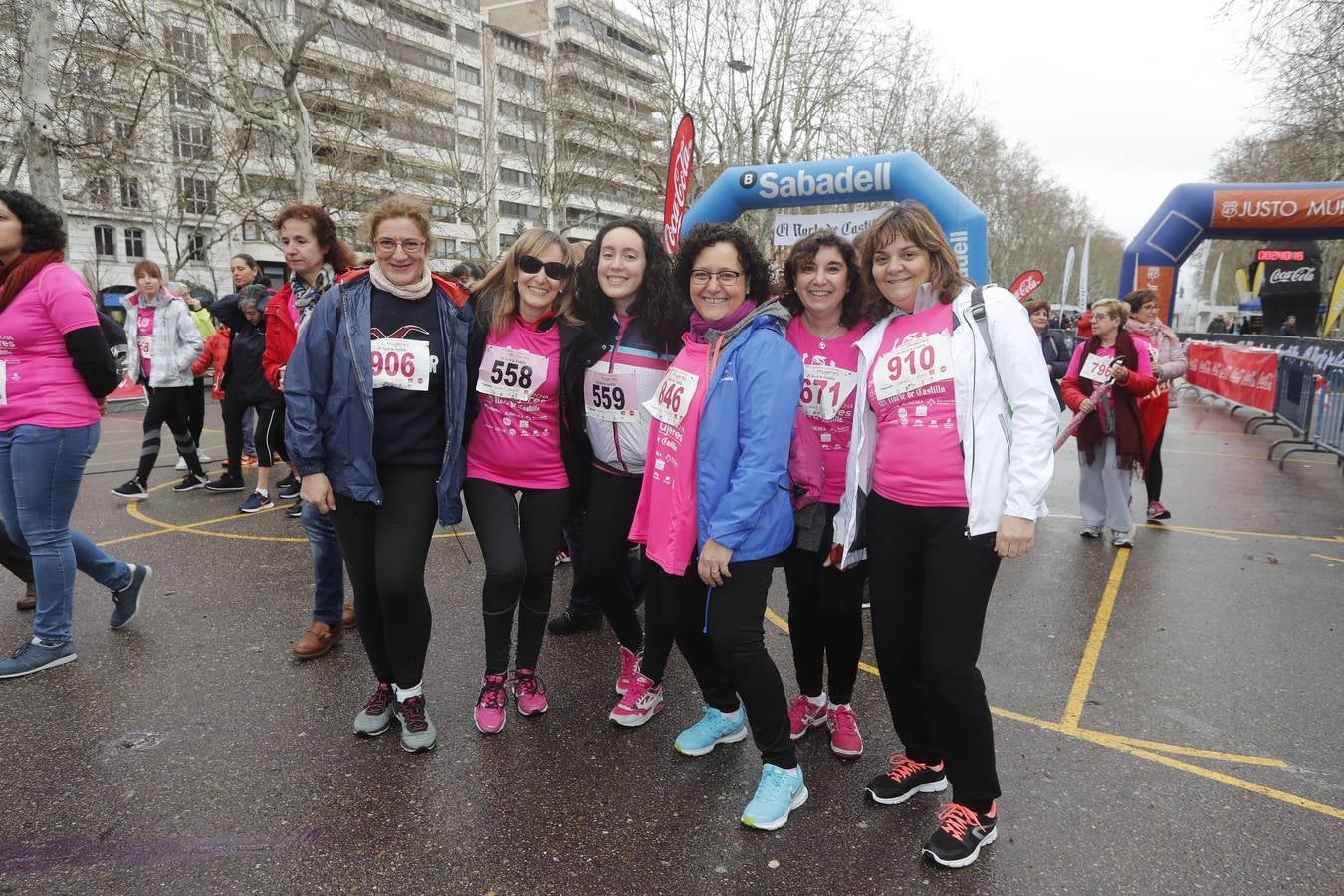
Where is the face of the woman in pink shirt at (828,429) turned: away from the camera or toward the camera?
toward the camera

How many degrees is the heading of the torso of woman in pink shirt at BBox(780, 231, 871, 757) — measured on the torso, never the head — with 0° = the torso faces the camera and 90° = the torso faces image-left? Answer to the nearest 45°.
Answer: approximately 0°

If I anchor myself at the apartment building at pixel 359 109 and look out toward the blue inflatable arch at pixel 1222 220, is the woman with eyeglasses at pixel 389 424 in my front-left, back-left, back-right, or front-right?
front-right

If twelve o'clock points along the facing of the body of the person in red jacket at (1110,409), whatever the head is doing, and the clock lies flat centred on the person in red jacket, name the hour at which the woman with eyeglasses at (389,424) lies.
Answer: The woman with eyeglasses is roughly at 1 o'clock from the person in red jacket.

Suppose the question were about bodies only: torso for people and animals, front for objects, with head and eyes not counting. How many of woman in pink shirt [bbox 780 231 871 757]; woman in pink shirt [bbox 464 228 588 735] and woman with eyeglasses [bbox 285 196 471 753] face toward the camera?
3

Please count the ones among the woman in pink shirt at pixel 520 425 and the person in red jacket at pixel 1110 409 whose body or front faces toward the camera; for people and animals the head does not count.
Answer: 2

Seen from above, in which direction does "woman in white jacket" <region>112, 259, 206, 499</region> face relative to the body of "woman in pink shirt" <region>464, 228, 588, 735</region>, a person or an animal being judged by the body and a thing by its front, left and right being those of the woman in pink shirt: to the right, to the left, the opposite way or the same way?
the same way

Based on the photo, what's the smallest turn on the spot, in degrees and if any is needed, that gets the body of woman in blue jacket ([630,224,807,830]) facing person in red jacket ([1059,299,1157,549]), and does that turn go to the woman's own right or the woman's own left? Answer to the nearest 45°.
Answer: approximately 180°

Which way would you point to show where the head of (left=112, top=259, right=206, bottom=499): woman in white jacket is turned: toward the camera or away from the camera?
toward the camera

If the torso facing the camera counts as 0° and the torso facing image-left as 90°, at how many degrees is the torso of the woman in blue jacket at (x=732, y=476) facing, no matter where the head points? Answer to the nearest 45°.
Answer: approximately 45°

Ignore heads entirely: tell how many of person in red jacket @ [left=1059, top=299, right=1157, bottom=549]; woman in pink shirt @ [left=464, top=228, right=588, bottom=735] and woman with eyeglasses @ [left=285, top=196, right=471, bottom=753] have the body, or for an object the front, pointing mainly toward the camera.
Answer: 3

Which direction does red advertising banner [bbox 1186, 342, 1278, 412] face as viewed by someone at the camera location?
facing the viewer and to the left of the viewer

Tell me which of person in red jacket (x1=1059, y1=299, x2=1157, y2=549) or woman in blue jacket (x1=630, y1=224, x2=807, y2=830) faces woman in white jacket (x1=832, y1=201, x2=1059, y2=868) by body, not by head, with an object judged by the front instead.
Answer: the person in red jacket

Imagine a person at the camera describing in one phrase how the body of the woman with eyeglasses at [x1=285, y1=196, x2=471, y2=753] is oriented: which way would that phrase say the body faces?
toward the camera

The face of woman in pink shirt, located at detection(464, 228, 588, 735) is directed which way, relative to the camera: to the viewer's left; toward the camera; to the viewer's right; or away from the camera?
toward the camera

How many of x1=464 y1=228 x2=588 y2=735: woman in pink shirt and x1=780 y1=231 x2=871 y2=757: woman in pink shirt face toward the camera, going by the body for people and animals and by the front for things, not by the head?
2

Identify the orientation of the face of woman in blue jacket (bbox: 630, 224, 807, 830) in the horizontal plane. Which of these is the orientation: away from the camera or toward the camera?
toward the camera

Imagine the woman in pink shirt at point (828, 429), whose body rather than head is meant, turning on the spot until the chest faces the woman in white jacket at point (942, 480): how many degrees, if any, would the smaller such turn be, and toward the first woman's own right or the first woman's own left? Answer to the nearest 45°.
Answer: approximately 45° to the first woman's own left

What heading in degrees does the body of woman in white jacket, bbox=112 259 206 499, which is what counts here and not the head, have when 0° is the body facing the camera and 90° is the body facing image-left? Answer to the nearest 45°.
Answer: approximately 45°

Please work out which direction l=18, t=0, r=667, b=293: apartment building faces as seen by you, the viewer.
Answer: facing the viewer and to the right of the viewer

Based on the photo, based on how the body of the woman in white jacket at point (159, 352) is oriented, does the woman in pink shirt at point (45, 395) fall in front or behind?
in front
